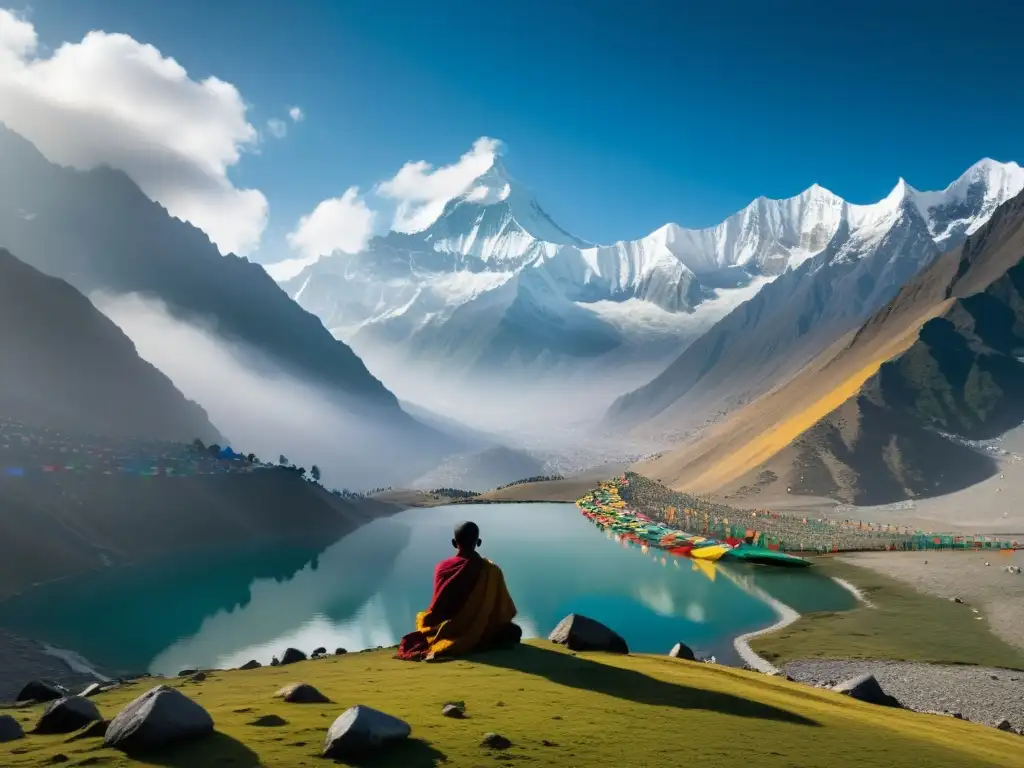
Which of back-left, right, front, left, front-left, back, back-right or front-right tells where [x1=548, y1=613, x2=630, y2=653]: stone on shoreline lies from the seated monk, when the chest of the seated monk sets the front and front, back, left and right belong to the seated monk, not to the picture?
front-right

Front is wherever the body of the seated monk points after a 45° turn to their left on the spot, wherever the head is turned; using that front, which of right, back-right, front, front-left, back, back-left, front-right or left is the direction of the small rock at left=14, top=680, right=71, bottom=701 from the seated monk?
front-left

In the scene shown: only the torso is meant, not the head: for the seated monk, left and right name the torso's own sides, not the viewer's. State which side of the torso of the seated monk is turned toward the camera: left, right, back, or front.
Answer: back

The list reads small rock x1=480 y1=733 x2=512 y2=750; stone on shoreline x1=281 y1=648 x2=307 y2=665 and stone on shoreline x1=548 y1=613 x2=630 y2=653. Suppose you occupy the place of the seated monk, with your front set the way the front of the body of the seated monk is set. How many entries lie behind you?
1

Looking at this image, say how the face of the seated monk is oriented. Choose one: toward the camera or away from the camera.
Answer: away from the camera

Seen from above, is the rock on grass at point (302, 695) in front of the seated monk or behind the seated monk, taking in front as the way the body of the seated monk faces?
behind

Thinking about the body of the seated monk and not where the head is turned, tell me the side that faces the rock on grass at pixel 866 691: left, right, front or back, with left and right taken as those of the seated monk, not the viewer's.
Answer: right

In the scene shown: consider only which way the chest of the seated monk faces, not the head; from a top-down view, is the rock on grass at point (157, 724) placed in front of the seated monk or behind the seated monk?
behind

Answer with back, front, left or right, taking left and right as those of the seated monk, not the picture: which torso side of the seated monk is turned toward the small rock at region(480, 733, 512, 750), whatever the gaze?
back

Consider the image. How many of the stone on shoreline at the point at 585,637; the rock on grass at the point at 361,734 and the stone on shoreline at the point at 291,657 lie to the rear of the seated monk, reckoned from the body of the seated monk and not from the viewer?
1

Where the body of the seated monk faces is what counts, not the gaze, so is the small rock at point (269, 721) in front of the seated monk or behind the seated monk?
behind

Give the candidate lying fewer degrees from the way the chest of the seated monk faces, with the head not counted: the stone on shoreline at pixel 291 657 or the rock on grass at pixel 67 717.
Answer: the stone on shoreline
